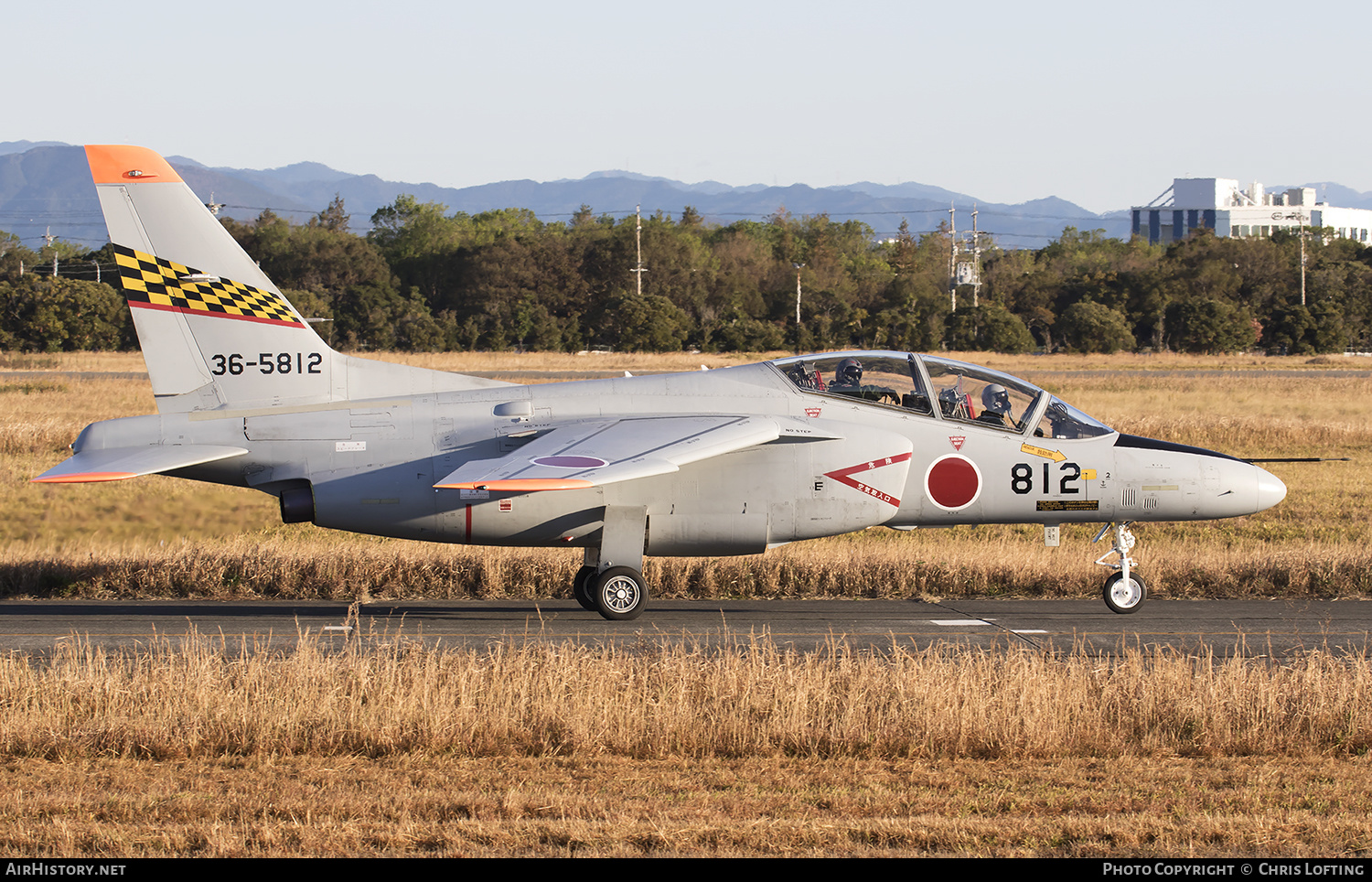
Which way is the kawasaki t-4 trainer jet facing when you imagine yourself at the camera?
facing to the right of the viewer
